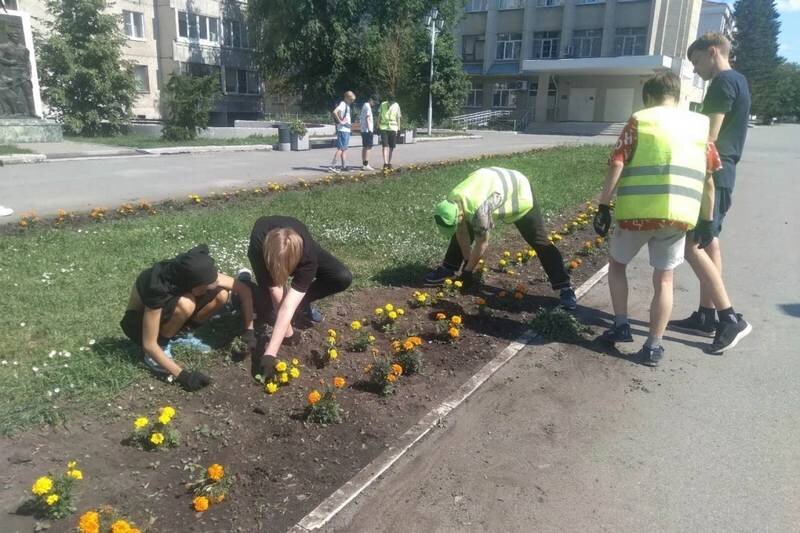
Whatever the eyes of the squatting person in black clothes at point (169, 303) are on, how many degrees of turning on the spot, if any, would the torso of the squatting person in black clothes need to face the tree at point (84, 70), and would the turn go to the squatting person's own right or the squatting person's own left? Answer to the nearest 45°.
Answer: approximately 135° to the squatting person's own left

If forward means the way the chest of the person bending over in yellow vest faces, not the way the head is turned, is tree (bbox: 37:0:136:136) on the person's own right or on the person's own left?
on the person's own right

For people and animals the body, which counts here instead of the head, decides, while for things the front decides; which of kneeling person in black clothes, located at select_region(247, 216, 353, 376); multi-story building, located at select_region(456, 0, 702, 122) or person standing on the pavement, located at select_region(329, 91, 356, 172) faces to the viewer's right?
the person standing on the pavement

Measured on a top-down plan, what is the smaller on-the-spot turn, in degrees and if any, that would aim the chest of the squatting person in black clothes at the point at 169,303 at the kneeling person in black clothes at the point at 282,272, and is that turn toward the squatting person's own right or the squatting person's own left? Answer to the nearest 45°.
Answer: approximately 45° to the squatting person's own left

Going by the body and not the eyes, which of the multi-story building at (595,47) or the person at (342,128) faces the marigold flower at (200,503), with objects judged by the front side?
the multi-story building

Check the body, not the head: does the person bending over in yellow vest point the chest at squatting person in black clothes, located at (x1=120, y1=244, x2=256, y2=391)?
yes

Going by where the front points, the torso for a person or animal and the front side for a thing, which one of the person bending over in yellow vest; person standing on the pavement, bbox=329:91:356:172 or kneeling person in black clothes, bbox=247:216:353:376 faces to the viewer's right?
the person standing on the pavement
